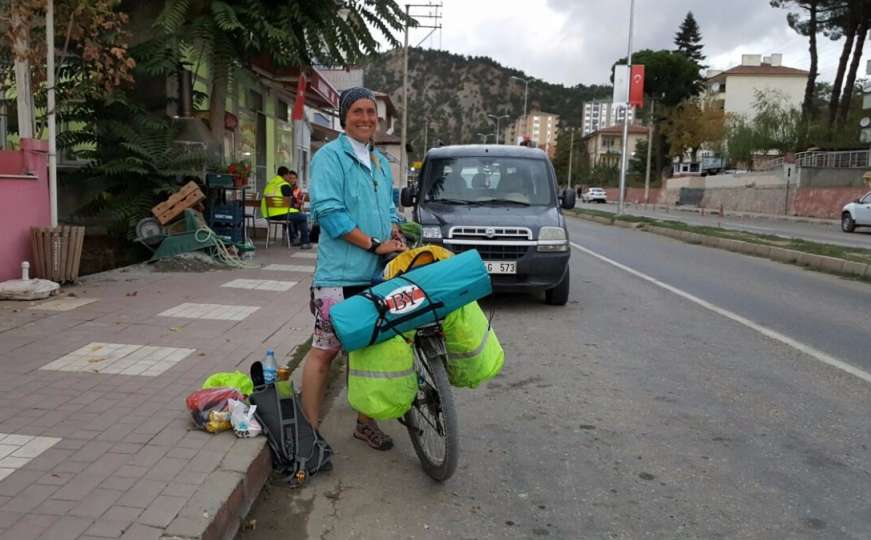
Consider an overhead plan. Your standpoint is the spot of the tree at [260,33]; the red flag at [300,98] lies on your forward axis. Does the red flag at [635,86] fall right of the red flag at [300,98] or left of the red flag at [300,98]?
right

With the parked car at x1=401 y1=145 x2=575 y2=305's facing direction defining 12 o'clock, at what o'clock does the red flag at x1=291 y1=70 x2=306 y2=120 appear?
The red flag is roughly at 5 o'clock from the parked car.

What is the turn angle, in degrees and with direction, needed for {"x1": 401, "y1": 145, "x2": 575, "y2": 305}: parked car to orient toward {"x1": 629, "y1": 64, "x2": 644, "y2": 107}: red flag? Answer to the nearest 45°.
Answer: approximately 180°

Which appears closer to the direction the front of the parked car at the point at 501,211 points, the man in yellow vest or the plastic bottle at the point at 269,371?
the plastic bottle

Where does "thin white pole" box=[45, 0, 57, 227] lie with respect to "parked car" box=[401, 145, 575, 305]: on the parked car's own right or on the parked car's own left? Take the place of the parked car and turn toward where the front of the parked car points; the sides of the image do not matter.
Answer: on the parked car's own right

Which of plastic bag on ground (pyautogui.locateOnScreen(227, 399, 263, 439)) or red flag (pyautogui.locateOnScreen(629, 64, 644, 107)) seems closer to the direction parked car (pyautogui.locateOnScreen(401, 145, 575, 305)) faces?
the plastic bag on ground

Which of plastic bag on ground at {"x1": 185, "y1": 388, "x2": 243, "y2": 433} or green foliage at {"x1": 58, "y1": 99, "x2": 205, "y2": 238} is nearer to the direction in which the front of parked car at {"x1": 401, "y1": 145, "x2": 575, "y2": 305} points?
the plastic bag on ground

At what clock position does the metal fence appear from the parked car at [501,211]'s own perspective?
The metal fence is roughly at 7 o'clock from the parked car.

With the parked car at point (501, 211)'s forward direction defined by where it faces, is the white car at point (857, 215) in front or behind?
behind

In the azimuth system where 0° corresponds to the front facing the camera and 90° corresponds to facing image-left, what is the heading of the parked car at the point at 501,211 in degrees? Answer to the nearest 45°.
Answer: approximately 0°

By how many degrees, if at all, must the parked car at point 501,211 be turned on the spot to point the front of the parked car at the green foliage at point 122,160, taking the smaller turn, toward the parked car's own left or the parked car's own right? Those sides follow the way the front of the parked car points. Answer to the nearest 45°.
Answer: approximately 90° to the parked car's own right

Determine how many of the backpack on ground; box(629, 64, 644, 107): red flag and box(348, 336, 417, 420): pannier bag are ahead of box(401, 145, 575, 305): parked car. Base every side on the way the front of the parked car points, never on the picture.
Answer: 2

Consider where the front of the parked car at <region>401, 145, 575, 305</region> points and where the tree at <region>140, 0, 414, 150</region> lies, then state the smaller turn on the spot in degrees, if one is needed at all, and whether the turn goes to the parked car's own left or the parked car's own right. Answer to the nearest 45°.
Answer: approximately 135° to the parked car's own right
